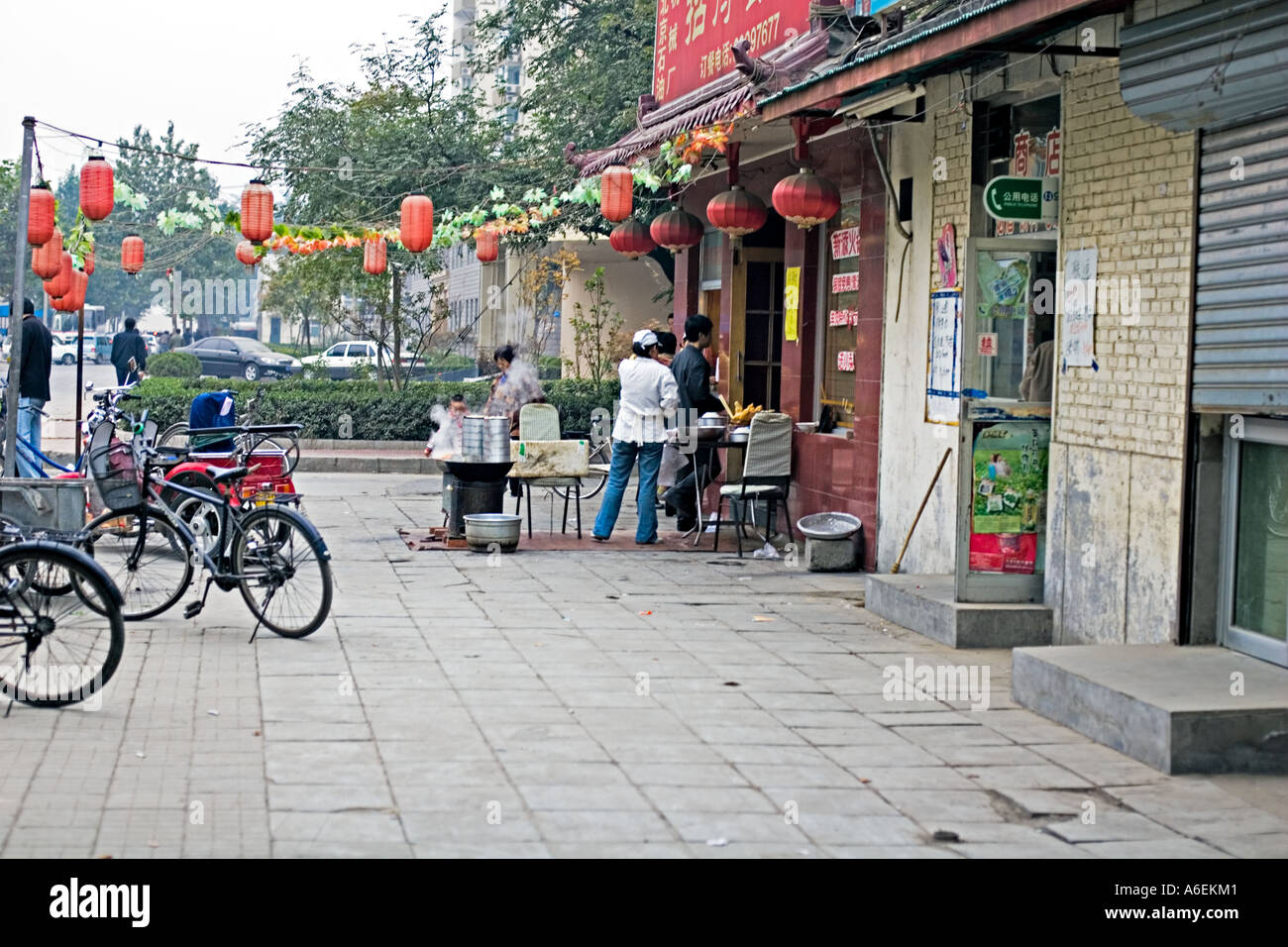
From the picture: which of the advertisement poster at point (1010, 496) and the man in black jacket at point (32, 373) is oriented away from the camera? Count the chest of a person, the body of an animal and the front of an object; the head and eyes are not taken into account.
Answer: the man in black jacket

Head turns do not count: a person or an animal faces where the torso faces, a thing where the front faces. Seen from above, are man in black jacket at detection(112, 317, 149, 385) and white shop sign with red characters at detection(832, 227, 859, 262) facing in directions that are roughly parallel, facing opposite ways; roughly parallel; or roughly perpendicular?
roughly perpendicular

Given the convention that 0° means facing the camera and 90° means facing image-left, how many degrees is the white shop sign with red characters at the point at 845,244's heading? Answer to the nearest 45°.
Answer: approximately 45°

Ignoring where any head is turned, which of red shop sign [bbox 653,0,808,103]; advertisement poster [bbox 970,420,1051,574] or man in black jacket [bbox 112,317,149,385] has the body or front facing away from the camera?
the man in black jacket

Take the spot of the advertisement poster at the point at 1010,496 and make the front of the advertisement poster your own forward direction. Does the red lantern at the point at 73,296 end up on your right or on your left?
on your right

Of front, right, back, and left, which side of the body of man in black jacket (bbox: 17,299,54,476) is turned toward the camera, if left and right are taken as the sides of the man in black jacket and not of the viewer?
back

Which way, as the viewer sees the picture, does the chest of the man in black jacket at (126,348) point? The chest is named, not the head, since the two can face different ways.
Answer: away from the camera

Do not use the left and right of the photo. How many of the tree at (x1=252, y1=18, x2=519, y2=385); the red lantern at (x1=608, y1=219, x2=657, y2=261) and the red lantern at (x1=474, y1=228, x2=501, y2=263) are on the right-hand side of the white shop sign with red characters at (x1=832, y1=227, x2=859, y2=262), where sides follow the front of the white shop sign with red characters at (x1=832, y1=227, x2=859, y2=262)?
3

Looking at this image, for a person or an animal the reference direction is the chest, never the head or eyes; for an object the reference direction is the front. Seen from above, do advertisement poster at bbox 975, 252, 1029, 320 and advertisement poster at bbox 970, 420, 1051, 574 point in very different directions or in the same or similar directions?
same or similar directions

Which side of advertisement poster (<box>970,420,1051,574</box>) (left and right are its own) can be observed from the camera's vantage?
front
